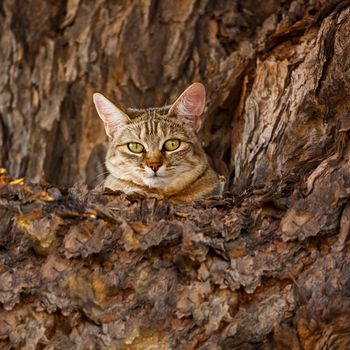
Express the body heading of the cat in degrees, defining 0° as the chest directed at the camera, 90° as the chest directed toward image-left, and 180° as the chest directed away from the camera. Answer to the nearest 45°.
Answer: approximately 0°
